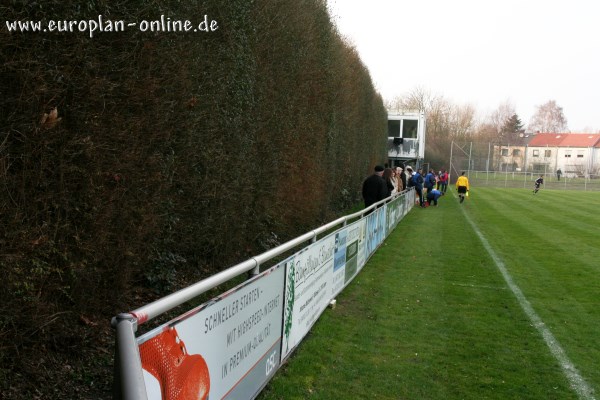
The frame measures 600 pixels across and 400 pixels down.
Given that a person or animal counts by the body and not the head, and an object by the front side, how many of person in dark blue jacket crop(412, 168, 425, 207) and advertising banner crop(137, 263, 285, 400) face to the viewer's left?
0

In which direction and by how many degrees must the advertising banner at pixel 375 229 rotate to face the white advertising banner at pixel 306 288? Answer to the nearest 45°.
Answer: approximately 45° to its right

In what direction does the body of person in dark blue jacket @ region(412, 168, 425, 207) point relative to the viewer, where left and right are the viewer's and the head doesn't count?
facing to the right of the viewer

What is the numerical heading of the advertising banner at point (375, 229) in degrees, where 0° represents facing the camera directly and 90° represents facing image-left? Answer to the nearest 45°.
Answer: approximately 315°

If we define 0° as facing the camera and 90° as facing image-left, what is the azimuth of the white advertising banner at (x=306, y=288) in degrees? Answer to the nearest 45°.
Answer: approximately 315°

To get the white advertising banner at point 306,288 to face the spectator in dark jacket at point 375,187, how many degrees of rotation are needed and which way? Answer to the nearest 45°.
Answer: approximately 135° to its left

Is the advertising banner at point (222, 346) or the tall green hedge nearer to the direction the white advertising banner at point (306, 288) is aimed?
the advertising banner
